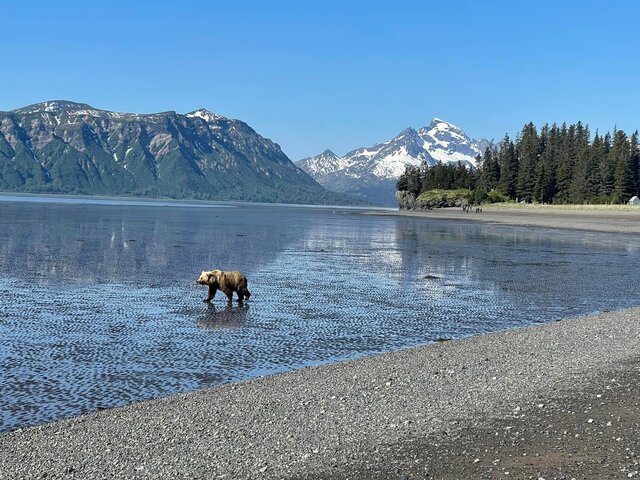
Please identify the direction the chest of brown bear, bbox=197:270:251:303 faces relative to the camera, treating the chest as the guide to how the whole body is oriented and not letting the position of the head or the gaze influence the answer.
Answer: to the viewer's left
